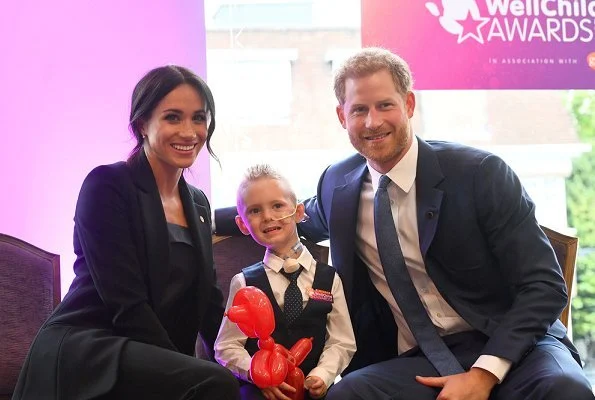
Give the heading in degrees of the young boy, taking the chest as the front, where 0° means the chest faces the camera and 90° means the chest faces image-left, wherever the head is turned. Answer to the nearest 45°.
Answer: approximately 0°

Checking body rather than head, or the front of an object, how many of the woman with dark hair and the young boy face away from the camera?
0

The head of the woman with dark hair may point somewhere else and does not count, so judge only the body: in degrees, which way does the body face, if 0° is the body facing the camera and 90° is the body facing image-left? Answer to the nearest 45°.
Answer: approximately 315°
